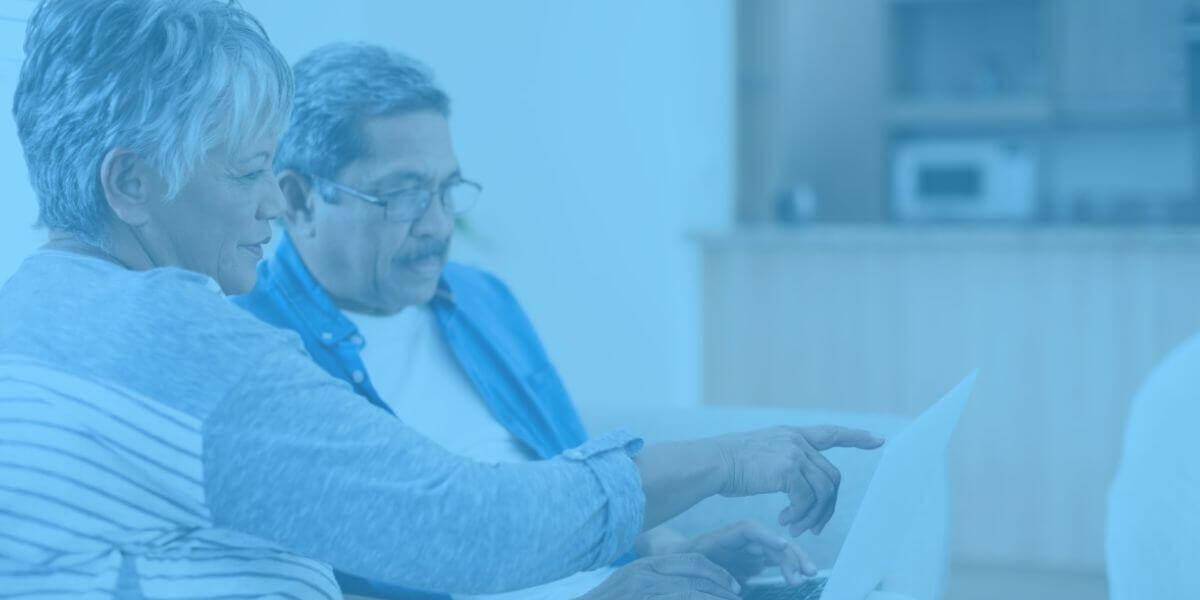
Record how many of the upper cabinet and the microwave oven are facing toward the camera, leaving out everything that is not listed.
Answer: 2

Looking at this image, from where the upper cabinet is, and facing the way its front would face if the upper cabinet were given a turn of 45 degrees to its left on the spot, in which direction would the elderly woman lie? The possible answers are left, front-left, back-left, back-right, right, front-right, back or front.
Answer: front-right

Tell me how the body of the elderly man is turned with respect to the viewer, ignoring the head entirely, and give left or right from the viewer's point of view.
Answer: facing the viewer and to the right of the viewer

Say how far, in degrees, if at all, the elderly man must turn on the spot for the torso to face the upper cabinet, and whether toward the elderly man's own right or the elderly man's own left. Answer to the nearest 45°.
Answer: approximately 90° to the elderly man's own left

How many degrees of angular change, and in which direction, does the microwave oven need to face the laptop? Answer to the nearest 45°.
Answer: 0° — it already faces it

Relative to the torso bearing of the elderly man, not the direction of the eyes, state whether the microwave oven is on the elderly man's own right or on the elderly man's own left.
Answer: on the elderly man's own left

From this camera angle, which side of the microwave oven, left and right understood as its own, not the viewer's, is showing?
front

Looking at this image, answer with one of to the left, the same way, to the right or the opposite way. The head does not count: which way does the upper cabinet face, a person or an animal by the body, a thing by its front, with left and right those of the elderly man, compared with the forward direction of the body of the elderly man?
to the right

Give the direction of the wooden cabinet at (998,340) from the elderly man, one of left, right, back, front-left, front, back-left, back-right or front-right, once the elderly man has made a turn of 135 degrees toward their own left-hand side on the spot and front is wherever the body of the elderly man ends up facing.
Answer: front-right

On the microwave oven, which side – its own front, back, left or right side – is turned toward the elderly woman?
front

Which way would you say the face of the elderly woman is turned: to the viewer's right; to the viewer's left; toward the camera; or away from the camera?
to the viewer's right

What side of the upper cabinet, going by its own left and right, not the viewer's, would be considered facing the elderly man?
front
